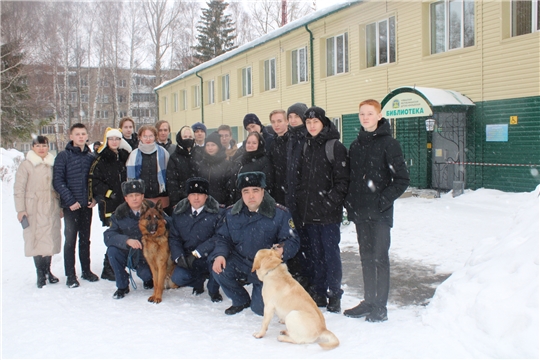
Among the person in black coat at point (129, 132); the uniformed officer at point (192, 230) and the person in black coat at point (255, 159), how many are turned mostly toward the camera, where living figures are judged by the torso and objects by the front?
3

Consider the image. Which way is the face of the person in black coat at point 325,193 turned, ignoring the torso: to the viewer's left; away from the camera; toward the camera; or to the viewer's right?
toward the camera

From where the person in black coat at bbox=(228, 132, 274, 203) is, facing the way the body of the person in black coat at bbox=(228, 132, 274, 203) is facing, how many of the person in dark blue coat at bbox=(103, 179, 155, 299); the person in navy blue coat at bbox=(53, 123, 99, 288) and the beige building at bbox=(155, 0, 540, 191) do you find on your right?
2

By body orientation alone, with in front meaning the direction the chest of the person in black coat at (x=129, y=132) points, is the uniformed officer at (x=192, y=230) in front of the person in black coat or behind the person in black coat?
in front

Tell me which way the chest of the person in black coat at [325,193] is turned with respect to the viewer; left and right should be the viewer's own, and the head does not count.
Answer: facing the viewer and to the left of the viewer

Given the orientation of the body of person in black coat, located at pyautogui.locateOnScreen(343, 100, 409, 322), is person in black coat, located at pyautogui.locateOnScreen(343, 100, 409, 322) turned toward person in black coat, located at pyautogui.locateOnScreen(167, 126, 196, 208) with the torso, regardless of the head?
no

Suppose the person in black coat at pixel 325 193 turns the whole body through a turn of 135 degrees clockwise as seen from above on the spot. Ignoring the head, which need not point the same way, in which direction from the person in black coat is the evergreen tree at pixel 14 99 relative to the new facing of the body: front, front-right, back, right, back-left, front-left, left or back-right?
front-left

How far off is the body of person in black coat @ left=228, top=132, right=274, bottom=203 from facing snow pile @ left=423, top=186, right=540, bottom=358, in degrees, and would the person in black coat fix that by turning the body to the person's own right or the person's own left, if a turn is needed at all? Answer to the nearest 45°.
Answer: approximately 45° to the person's own left

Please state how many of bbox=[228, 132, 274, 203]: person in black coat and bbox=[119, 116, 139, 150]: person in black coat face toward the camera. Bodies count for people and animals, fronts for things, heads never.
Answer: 2

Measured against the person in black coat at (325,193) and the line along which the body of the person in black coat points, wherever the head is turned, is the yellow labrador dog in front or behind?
in front

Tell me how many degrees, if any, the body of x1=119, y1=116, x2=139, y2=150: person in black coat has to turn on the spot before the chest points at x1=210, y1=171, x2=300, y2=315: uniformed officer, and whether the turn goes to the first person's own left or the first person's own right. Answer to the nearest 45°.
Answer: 0° — they already face them

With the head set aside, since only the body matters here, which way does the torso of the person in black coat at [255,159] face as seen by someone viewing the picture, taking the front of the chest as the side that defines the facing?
toward the camera

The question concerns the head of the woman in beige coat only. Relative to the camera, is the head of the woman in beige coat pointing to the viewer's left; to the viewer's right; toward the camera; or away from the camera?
toward the camera

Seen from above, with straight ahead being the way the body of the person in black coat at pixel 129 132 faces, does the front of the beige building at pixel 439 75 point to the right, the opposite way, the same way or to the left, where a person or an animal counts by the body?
to the right

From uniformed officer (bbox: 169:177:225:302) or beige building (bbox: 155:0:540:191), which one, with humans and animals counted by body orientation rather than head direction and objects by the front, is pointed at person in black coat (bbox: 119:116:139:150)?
the beige building

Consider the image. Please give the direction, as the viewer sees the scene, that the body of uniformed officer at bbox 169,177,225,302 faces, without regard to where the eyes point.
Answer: toward the camera

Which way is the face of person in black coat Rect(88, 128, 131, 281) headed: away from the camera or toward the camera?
toward the camera

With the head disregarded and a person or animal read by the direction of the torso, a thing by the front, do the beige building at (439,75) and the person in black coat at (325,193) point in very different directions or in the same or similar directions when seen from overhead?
same or similar directions
